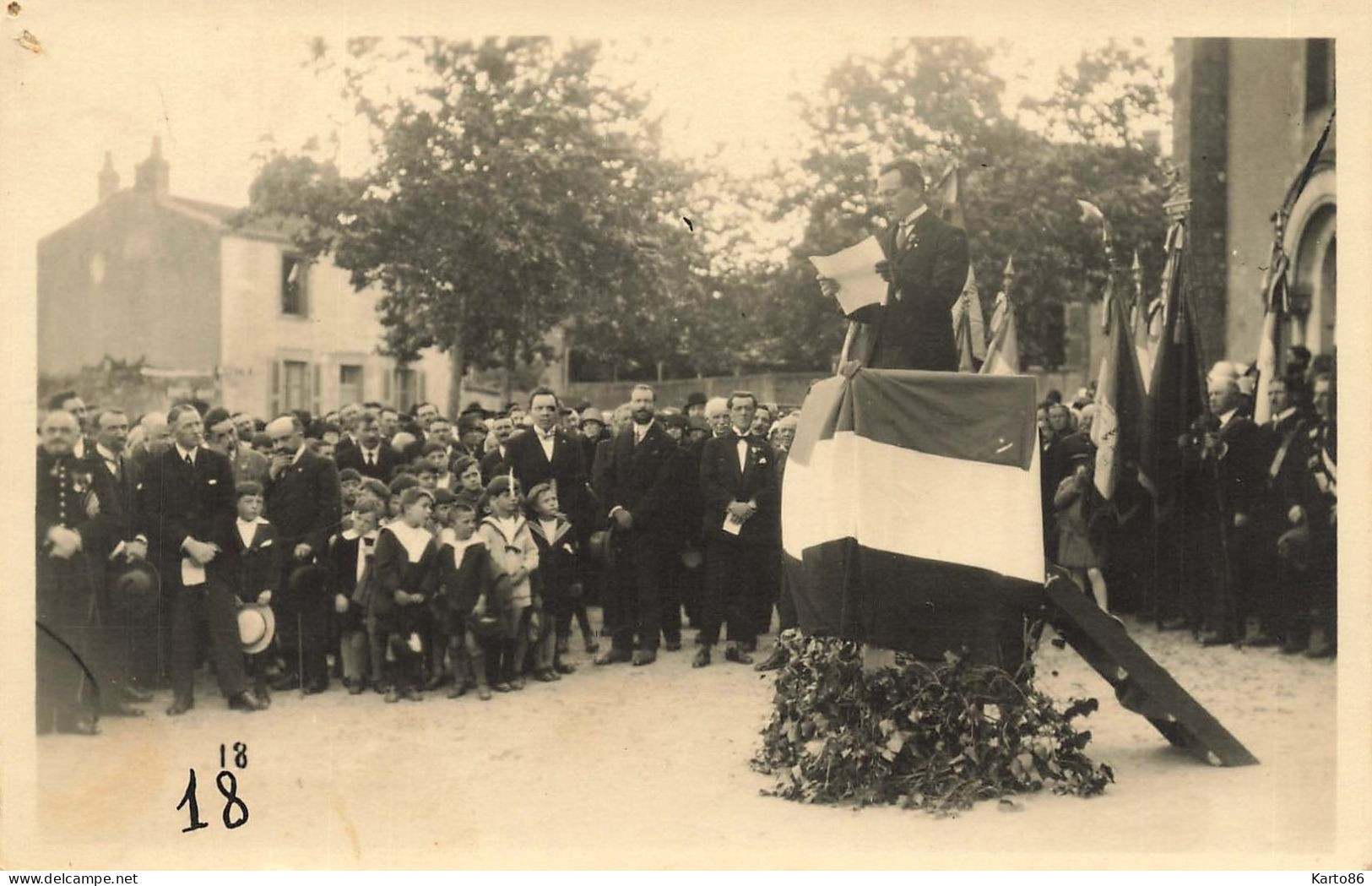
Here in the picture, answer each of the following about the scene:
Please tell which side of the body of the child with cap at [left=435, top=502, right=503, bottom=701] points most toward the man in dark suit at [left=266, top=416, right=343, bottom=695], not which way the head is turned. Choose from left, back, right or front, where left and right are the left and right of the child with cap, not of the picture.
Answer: right

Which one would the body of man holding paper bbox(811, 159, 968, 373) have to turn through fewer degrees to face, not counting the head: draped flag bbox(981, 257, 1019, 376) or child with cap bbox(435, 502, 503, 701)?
the child with cap

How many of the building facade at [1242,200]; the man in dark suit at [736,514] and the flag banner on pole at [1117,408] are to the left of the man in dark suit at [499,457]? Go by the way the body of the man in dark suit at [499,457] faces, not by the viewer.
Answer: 3

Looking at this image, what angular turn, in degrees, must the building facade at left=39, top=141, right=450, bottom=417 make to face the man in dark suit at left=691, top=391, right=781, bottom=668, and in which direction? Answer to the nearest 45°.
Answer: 0° — it already faces them

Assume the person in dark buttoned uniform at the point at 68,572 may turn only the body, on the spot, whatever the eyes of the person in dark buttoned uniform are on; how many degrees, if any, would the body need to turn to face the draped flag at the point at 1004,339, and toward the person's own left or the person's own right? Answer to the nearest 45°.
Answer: approximately 90° to the person's own left

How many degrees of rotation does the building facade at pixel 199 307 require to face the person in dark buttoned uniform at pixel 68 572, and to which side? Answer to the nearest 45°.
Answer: approximately 45° to its right

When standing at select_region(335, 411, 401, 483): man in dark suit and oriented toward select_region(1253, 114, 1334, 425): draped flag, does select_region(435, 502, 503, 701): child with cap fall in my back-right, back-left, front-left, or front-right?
front-right

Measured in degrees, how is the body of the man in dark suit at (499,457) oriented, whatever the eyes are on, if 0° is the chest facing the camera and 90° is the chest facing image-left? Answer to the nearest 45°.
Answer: approximately 0°

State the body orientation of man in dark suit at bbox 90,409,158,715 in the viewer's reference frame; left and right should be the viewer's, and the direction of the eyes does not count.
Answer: facing the viewer and to the right of the viewer

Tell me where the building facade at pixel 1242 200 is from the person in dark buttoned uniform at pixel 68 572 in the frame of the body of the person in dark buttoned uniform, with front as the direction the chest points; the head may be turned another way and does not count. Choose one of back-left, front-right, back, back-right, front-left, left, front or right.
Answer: left

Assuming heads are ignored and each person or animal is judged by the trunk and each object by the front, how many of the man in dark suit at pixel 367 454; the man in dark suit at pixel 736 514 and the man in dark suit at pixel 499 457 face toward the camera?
3

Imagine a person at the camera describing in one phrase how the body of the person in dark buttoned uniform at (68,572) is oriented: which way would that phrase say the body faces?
toward the camera

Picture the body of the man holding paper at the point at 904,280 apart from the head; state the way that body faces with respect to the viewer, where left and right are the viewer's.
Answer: facing the viewer and to the left of the viewer

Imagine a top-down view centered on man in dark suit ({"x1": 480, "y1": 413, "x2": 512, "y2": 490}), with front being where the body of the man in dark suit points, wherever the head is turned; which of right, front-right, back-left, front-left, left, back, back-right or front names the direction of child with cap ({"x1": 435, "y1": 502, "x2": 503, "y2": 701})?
front
